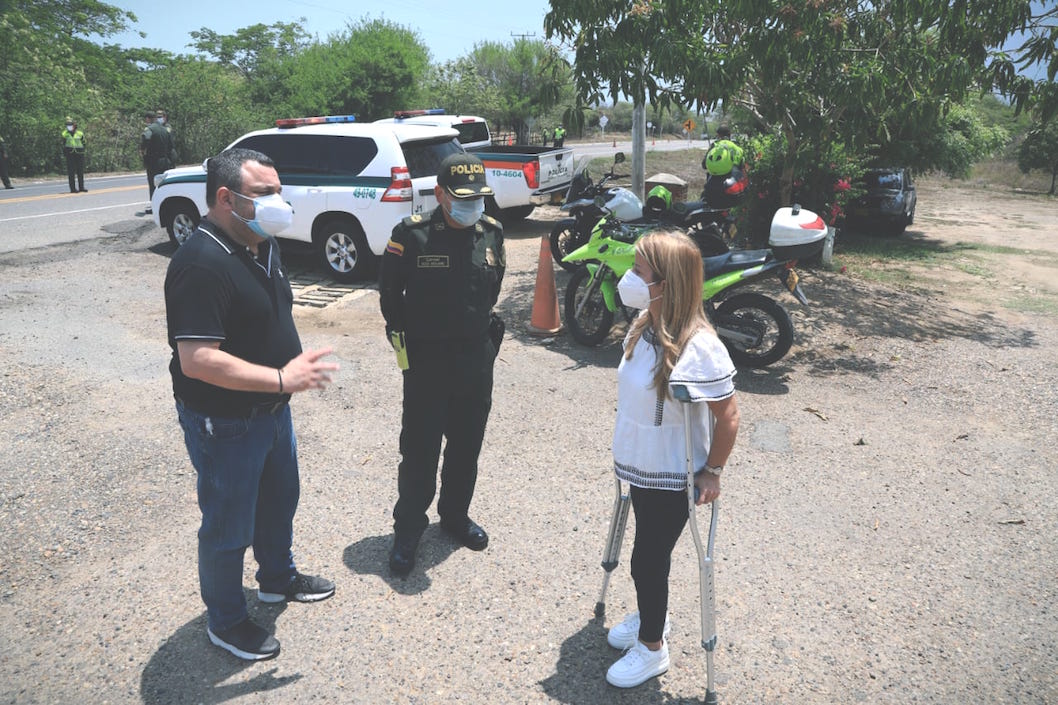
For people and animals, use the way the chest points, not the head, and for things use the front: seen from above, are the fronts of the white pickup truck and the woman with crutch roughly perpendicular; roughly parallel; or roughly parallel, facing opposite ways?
roughly perpendicular

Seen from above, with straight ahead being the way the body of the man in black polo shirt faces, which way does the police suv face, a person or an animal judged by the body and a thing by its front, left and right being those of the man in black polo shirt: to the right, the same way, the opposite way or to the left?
the opposite way

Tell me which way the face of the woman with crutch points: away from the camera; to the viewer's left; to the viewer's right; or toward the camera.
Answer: to the viewer's left

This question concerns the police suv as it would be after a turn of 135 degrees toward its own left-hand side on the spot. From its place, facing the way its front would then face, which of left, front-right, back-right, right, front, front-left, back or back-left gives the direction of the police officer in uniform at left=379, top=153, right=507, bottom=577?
front

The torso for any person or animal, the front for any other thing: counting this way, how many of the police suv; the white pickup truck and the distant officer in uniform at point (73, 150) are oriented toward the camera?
1

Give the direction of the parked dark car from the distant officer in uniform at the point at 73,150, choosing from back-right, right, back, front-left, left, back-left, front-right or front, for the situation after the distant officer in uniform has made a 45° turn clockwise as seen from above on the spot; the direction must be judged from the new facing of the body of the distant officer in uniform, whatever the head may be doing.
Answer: left

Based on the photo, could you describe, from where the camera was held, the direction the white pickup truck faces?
facing away from the viewer and to the left of the viewer

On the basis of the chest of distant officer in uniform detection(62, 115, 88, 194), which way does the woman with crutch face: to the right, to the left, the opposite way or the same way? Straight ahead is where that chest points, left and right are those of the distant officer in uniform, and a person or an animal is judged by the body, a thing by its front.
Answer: to the right

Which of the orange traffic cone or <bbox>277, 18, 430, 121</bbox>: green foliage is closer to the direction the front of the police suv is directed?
the green foliage

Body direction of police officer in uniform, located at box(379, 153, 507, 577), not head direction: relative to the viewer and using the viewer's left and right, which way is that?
facing the viewer and to the right of the viewer

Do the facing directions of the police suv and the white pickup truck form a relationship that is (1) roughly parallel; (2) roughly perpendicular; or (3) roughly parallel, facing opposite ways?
roughly parallel

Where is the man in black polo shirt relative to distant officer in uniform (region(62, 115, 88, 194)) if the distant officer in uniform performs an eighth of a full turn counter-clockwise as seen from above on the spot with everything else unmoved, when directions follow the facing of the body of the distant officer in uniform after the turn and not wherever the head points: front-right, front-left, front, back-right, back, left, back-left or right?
front-right

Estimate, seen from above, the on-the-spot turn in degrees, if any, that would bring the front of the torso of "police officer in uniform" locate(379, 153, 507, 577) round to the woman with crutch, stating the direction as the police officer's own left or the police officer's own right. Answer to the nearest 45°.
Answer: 0° — they already face them

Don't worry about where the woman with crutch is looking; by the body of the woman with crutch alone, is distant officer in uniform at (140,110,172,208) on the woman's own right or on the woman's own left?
on the woman's own right

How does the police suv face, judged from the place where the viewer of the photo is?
facing away from the viewer and to the left of the viewer

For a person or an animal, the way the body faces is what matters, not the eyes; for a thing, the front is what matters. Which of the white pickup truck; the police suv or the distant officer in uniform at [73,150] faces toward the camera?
the distant officer in uniform

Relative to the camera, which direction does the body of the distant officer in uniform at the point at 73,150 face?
toward the camera
